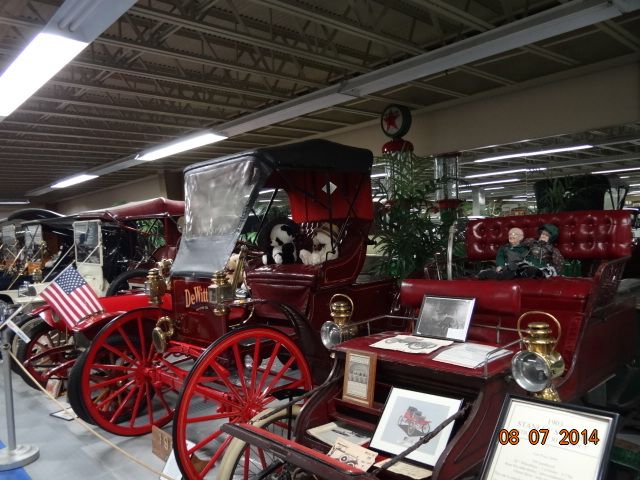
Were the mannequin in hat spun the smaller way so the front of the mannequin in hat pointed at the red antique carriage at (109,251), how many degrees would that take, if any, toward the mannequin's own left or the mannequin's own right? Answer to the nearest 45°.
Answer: approximately 45° to the mannequin's own right

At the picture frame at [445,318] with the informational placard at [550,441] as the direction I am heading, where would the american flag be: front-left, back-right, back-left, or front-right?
back-right

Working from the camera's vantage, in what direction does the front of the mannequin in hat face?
facing the viewer and to the left of the viewer

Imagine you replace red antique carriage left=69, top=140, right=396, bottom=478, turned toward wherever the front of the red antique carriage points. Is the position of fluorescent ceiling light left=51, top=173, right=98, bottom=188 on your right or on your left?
on your right

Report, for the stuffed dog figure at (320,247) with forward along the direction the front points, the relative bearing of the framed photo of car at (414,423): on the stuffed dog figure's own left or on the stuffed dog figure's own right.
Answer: on the stuffed dog figure's own left

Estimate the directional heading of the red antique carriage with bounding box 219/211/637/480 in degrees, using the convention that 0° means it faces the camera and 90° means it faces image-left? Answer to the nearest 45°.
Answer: approximately 45°

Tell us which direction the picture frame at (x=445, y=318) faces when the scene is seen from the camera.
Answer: facing the viewer

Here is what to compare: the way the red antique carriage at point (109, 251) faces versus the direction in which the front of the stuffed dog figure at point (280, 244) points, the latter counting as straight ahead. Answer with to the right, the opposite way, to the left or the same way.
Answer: the same way

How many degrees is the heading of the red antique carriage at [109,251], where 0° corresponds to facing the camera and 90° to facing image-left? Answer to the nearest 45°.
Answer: approximately 45°

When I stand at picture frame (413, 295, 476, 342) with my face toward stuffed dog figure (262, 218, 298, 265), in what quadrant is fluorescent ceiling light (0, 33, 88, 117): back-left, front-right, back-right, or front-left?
front-left

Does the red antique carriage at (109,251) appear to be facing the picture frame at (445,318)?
no

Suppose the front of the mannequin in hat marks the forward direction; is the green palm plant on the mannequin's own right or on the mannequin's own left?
on the mannequin's own right

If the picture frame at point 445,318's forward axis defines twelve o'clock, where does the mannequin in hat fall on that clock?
The mannequin in hat is roughly at 7 o'clock from the picture frame.

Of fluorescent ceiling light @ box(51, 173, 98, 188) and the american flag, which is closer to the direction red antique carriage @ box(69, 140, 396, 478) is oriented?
the american flag

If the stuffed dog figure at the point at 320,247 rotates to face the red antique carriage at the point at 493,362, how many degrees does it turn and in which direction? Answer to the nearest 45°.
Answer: approximately 90° to its left

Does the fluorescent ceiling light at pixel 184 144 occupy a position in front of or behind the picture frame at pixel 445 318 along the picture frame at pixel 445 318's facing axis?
behind

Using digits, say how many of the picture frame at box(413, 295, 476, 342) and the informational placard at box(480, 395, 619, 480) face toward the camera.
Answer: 2

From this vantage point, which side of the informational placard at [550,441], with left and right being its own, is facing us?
front

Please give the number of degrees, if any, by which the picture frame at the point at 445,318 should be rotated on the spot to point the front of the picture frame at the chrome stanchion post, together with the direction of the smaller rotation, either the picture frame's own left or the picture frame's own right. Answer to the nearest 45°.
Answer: approximately 90° to the picture frame's own right

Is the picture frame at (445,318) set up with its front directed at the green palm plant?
no

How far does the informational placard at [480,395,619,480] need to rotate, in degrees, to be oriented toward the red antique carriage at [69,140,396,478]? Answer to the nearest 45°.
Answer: approximately 135° to its right
